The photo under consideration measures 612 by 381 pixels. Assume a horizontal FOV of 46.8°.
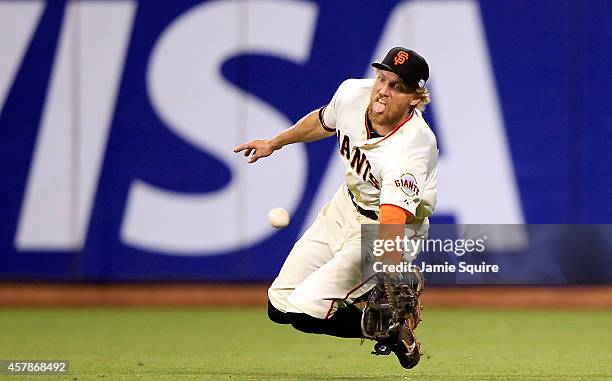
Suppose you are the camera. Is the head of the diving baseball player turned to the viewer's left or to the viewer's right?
to the viewer's left

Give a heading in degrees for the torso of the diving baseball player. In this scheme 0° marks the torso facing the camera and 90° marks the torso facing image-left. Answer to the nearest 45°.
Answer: approximately 45°
